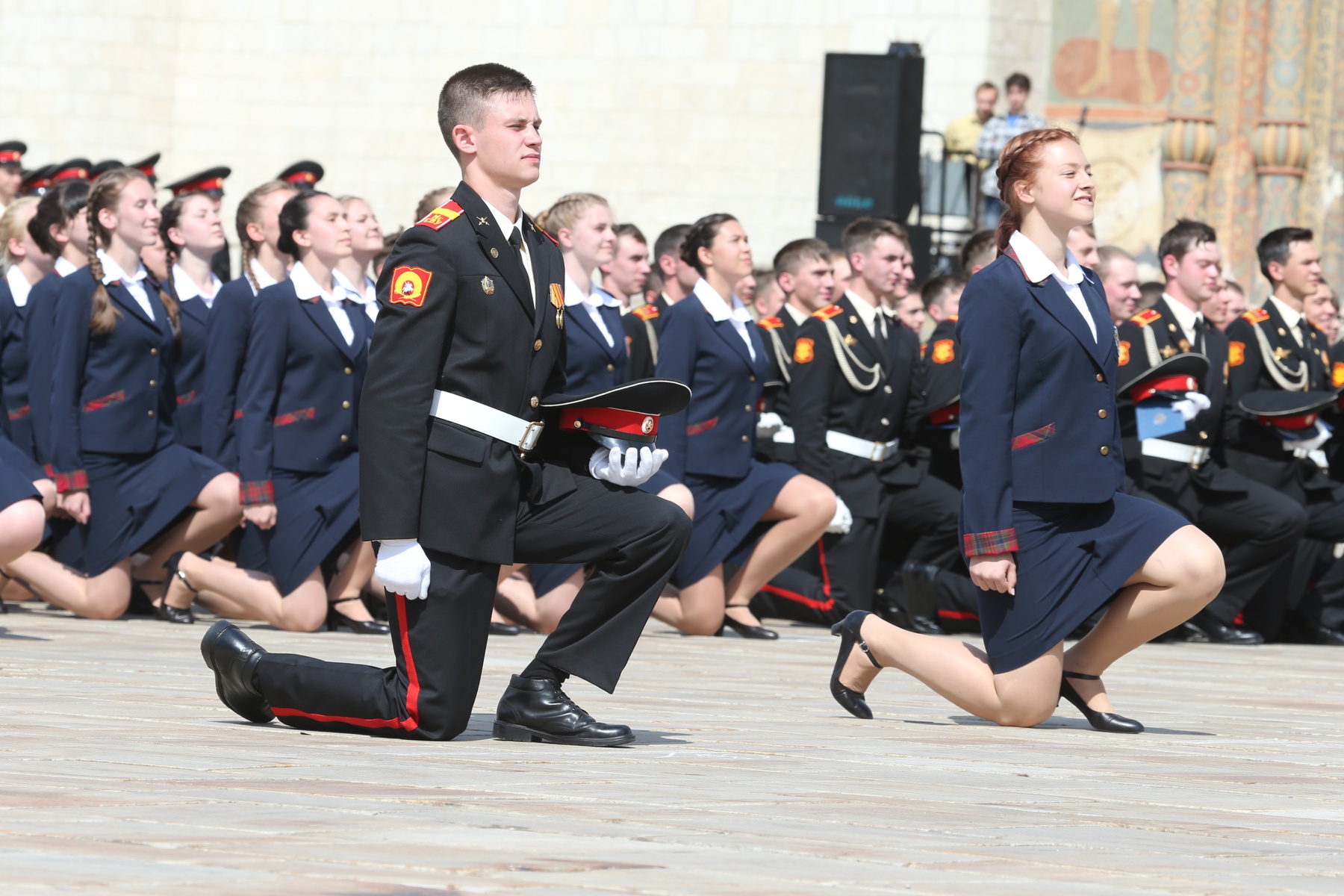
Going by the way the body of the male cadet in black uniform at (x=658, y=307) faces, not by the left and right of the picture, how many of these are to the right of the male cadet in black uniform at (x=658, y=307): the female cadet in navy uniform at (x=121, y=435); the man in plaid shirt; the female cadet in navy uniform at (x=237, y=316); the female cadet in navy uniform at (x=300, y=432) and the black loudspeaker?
3

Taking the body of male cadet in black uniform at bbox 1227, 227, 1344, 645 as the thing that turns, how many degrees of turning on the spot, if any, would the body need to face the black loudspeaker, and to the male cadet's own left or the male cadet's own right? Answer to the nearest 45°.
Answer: approximately 180°

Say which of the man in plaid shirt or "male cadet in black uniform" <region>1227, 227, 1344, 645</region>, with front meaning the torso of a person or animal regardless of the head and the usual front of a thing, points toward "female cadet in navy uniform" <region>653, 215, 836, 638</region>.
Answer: the man in plaid shirt

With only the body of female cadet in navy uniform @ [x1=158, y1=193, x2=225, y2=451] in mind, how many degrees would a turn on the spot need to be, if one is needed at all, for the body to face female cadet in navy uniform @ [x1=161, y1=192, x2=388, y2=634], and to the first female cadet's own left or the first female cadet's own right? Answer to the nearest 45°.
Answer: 0° — they already face them

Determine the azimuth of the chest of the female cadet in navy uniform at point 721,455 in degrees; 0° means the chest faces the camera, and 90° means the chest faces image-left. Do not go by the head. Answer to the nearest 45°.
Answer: approximately 315°

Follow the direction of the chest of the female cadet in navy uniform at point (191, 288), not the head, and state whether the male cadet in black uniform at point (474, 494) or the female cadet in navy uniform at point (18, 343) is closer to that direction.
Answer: the male cadet in black uniform

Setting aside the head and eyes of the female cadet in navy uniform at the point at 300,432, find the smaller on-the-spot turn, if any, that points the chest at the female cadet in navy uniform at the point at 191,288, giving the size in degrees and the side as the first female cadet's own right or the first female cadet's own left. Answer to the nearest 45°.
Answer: approximately 180°

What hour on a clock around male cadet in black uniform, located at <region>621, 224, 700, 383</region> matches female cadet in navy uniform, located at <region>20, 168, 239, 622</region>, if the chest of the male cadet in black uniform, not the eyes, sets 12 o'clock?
The female cadet in navy uniform is roughly at 3 o'clock from the male cadet in black uniform.

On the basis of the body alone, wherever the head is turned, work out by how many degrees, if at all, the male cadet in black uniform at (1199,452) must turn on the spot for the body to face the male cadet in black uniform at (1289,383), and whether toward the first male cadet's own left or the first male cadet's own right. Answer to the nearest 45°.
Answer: approximately 90° to the first male cadet's own left

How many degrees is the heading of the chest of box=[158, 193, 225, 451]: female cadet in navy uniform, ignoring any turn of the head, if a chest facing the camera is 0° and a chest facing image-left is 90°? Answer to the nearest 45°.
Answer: approximately 315°
